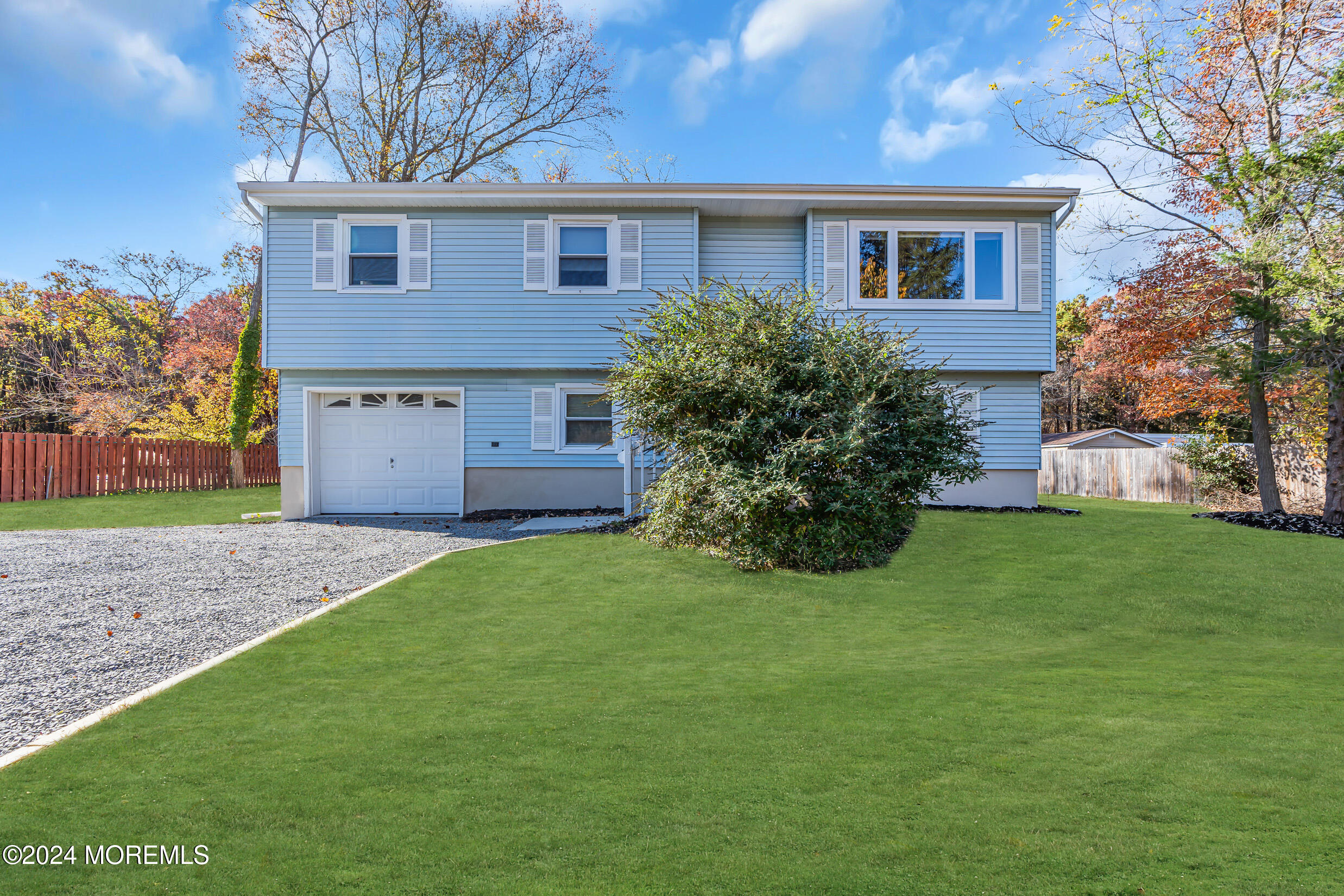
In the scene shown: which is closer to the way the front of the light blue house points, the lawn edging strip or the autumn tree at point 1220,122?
the lawn edging strip

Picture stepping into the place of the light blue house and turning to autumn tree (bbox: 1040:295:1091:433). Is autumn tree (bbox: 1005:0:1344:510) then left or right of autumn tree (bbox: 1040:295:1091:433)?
right

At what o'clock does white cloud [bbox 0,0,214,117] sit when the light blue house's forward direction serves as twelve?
The white cloud is roughly at 4 o'clock from the light blue house.

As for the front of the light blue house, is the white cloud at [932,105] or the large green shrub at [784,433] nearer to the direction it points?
the large green shrub

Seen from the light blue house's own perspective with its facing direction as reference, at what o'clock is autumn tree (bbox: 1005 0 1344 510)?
The autumn tree is roughly at 9 o'clock from the light blue house.

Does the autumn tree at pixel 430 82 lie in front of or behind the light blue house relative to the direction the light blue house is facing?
behind

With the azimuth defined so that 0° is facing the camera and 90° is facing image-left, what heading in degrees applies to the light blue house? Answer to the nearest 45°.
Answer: approximately 0°

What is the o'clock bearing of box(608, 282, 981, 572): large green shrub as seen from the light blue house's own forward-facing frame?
The large green shrub is roughly at 11 o'clock from the light blue house.

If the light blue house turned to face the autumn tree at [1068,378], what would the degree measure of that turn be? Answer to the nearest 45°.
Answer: approximately 135° to its left

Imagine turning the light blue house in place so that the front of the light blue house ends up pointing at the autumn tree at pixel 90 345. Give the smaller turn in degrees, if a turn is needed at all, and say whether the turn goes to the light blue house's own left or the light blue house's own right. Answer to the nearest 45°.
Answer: approximately 135° to the light blue house's own right
